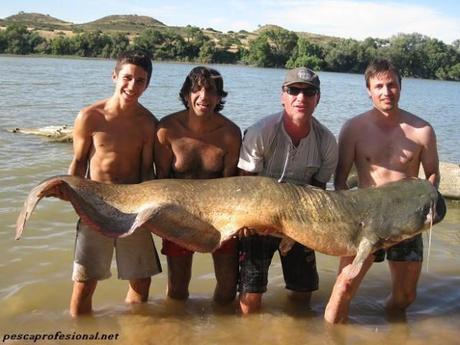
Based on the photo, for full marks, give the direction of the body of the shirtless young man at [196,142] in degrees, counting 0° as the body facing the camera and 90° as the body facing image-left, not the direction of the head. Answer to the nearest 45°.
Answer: approximately 0°

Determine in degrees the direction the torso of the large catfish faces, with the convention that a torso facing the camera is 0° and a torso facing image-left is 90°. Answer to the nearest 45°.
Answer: approximately 270°

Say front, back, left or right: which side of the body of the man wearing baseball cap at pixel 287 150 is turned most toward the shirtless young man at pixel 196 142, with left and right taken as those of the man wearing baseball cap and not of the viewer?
right

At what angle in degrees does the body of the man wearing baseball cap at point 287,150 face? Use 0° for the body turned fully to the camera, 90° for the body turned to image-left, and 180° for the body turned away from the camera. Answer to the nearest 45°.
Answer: approximately 0°

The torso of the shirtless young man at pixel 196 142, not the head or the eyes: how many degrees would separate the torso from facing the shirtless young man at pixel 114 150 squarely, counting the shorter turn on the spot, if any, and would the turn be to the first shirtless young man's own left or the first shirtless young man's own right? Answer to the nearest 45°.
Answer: approximately 90° to the first shirtless young man's own right
